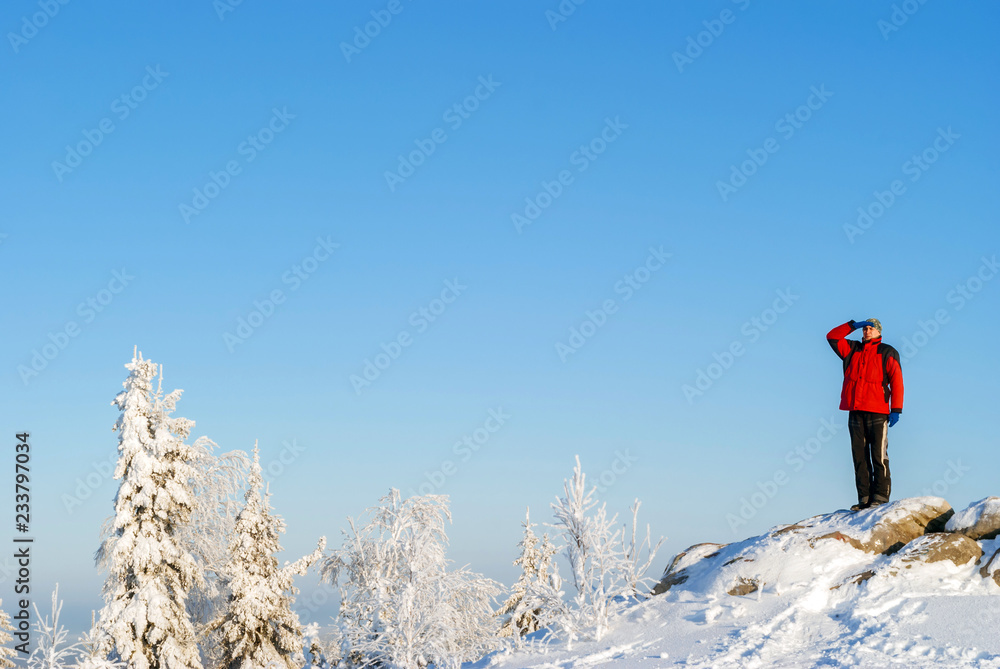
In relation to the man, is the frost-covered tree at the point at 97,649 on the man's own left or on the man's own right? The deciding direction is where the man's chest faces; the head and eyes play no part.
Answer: on the man's own right

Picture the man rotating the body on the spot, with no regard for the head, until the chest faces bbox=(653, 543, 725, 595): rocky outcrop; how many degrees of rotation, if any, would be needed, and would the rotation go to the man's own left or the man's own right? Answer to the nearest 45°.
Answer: approximately 45° to the man's own right

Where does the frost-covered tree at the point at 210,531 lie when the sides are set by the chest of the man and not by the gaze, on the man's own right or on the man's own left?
on the man's own right

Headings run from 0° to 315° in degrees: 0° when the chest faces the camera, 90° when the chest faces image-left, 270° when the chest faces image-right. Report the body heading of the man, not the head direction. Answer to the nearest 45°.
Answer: approximately 45°
